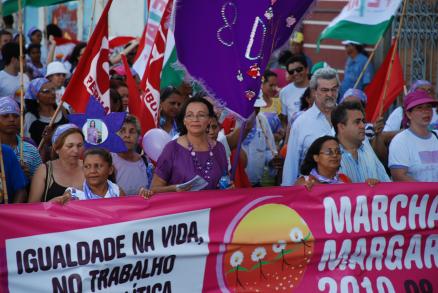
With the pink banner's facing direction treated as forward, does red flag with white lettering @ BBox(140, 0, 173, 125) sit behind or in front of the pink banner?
behind

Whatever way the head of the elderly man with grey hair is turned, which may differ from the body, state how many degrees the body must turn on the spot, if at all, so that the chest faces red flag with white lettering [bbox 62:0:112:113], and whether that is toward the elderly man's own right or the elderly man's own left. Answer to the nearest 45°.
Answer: approximately 135° to the elderly man's own right

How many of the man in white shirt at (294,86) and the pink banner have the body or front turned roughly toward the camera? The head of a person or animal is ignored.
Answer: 2

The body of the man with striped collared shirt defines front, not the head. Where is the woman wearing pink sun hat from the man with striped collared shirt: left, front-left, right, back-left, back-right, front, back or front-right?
left

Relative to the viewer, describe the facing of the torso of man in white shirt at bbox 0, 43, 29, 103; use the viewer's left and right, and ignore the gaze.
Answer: facing the viewer and to the right of the viewer

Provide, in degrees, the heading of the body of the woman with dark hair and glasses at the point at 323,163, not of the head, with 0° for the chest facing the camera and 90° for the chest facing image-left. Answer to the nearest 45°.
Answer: approximately 315°

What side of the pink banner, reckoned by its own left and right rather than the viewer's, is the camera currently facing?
front

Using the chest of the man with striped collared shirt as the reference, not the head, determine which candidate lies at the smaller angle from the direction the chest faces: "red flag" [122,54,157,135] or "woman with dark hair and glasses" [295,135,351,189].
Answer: the woman with dark hair and glasses

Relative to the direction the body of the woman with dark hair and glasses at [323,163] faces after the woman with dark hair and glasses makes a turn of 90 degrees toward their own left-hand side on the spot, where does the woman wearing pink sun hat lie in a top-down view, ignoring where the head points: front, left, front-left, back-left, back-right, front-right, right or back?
front

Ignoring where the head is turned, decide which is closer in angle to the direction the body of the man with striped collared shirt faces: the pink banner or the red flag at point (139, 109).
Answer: the pink banner

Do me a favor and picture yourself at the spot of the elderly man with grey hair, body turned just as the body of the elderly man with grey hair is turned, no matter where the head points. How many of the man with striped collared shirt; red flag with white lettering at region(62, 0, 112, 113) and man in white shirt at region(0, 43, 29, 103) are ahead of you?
1

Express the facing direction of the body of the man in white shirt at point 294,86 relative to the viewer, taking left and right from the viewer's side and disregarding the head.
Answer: facing the viewer
